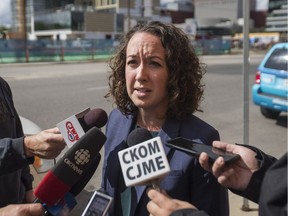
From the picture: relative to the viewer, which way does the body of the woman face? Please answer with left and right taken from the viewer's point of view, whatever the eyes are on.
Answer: facing the viewer and to the left of the viewer

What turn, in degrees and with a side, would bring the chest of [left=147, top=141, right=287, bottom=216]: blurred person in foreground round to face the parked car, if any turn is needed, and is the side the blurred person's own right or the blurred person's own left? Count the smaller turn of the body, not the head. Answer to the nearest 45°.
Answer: approximately 90° to the blurred person's own right

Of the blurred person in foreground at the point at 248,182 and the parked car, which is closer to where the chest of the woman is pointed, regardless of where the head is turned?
the blurred person in foreground

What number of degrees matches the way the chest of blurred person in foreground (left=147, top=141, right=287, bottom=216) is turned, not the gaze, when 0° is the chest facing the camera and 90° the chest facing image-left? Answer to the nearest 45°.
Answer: approximately 90°

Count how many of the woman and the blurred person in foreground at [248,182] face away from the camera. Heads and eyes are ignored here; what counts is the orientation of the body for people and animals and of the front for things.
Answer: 0

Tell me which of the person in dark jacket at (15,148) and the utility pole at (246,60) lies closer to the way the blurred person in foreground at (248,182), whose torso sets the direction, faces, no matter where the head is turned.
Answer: the person in dark jacket

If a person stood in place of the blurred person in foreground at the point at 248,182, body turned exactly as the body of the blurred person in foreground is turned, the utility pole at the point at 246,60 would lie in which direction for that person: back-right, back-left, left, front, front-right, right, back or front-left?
right

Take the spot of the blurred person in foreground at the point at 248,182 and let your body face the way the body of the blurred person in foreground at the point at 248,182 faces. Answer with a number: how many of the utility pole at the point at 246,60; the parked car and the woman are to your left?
0

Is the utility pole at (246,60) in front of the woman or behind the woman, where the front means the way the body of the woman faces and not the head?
behind
